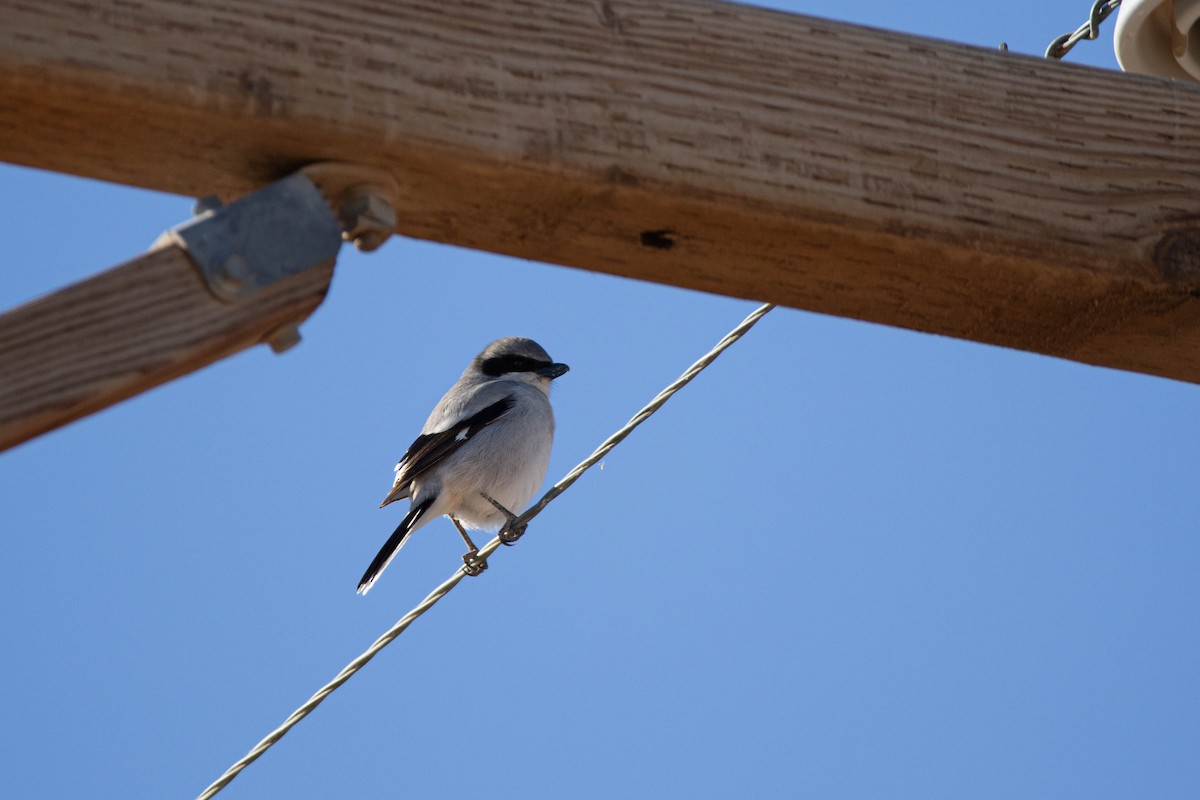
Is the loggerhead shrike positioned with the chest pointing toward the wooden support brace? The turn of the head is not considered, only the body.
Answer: no

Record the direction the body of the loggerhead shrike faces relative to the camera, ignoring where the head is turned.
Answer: to the viewer's right
